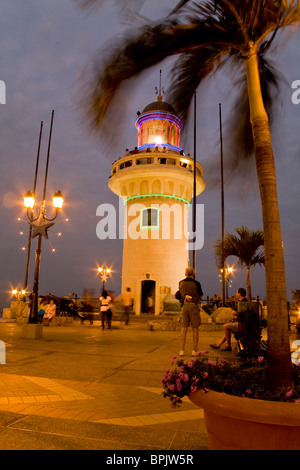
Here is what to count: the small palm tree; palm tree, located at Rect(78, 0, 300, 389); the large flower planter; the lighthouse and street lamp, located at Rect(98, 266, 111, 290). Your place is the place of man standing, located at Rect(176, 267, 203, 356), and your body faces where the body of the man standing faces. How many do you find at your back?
2

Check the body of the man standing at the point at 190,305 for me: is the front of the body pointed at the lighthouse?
yes

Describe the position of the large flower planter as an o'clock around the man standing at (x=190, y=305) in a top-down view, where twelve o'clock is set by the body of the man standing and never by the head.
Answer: The large flower planter is roughly at 6 o'clock from the man standing.

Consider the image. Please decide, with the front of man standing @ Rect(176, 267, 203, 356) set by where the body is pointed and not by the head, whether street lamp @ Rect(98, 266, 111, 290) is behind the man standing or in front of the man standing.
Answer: in front

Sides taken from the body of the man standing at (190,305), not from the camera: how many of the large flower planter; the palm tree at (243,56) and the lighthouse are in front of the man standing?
1

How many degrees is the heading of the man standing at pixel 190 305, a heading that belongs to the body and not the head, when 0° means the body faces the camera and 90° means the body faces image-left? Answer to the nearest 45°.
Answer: approximately 180°

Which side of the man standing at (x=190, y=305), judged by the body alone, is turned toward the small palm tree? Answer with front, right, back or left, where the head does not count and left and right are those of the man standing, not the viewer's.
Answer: front

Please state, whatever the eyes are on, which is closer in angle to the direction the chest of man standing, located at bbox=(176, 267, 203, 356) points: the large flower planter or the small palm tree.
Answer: the small palm tree

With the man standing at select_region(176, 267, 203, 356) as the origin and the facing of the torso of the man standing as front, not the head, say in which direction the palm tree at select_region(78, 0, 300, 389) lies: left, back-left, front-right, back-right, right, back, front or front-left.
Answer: back

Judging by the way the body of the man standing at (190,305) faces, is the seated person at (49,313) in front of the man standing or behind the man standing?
in front

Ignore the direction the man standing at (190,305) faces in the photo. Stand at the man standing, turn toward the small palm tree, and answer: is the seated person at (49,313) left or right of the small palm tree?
left
